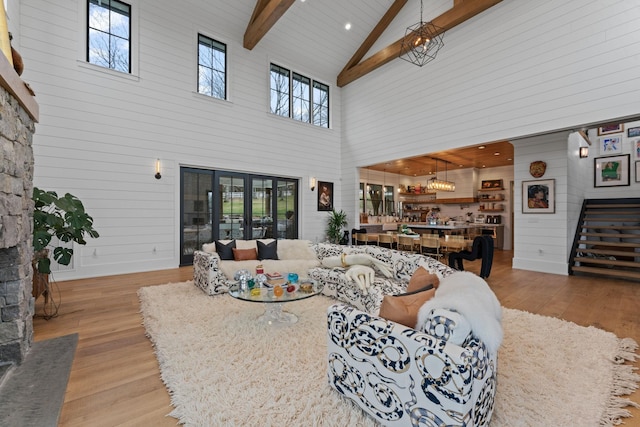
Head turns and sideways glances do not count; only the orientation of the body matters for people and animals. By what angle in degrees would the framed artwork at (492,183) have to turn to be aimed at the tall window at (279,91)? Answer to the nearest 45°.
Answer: approximately 45° to its right

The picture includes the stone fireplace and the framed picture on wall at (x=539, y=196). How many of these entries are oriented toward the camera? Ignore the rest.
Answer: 1

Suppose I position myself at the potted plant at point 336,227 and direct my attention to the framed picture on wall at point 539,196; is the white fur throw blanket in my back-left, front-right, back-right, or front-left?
front-right

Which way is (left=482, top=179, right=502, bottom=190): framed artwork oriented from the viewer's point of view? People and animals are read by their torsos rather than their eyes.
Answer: toward the camera

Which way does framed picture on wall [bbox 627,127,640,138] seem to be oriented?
toward the camera

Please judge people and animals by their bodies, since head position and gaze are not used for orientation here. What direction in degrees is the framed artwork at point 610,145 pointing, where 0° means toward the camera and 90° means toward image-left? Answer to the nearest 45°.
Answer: approximately 0°

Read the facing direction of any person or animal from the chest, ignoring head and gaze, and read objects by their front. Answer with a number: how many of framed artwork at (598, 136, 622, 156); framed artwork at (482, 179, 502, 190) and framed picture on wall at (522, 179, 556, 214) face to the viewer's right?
0

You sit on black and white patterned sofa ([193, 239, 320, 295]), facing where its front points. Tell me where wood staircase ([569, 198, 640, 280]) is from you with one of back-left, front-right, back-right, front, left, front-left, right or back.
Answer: left

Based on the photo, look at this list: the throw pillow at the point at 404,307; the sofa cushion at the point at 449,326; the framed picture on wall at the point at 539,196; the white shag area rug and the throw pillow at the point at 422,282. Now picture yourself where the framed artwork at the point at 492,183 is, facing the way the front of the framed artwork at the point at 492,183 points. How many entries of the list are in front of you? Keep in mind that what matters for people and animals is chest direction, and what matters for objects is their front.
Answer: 5

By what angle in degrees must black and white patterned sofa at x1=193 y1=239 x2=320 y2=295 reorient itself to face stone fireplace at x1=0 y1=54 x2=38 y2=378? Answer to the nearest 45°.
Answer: approximately 45° to its right

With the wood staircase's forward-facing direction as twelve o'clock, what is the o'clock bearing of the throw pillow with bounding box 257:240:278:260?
The throw pillow is roughly at 1 o'clock from the wood staircase.

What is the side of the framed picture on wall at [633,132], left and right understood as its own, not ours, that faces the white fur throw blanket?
front

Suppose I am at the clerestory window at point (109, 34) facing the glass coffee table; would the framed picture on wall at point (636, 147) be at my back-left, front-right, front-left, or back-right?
front-left

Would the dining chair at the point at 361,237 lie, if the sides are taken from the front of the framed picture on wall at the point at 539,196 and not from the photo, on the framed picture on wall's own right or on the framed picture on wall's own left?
on the framed picture on wall's own right

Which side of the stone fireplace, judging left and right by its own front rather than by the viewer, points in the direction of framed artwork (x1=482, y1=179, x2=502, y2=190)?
front
